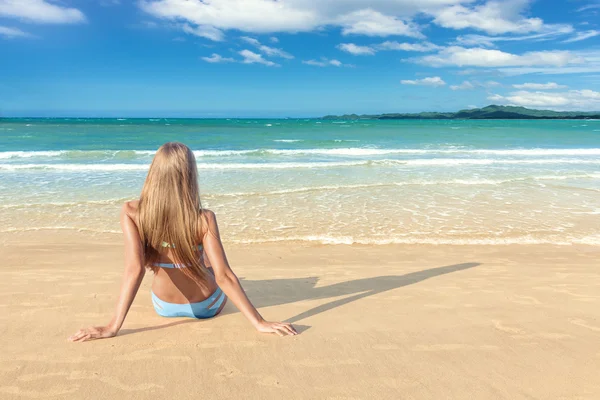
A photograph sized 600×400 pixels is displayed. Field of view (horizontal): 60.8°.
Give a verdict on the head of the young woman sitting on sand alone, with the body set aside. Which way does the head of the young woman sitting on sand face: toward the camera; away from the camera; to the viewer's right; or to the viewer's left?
away from the camera

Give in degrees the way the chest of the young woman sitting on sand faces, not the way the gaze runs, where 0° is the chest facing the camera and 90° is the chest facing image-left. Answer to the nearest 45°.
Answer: approximately 180°
